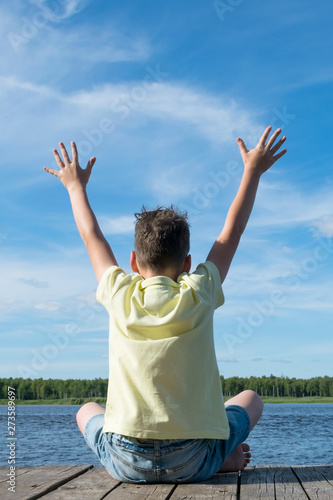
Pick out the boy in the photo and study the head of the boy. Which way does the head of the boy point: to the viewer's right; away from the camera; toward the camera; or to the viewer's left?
away from the camera

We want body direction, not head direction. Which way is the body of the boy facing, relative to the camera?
away from the camera
